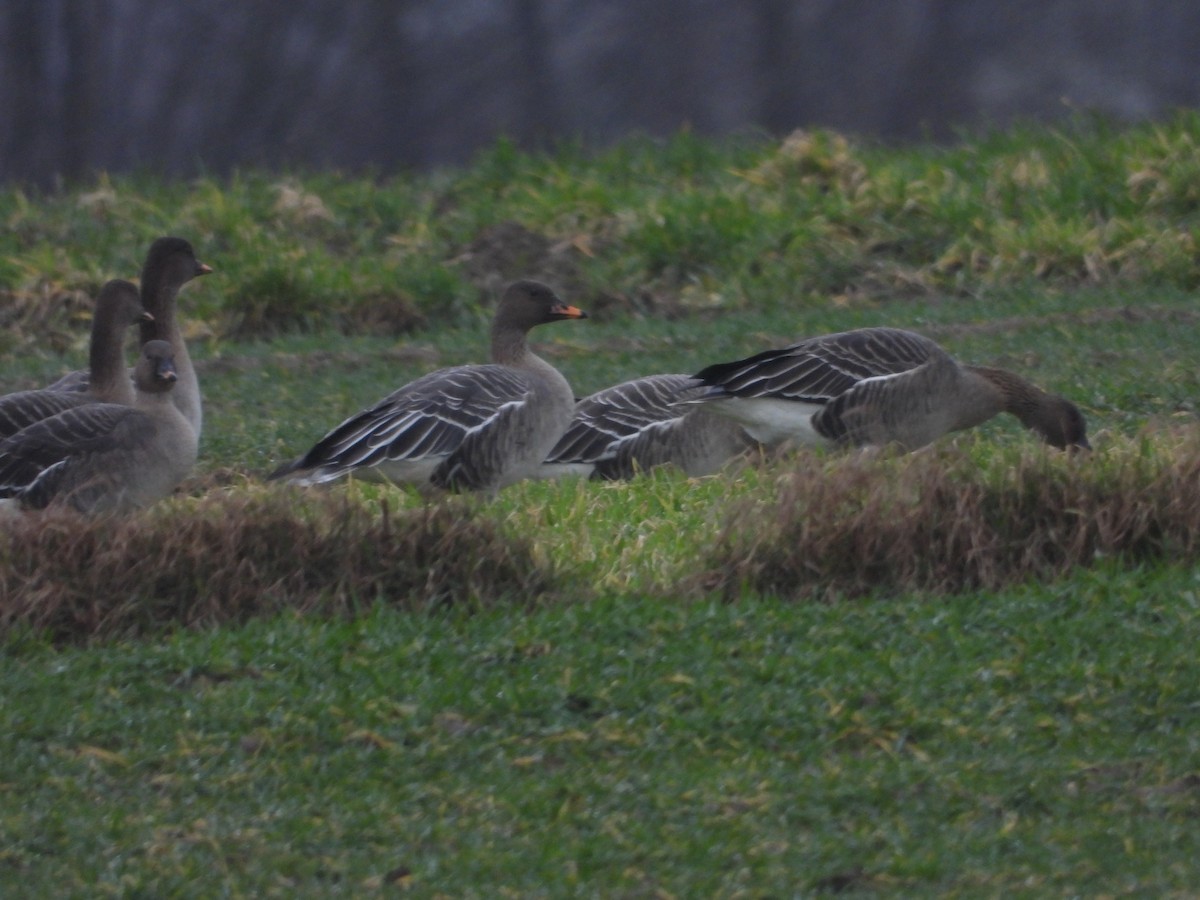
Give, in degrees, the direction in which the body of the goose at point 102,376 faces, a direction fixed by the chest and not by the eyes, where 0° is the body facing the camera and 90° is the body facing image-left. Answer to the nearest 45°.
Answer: approximately 270°

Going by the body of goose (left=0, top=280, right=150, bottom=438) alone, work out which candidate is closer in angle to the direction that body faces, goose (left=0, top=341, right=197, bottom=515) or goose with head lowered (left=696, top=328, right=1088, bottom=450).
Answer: the goose with head lowered

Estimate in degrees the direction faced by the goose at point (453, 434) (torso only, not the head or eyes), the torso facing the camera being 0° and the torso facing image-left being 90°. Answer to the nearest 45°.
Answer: approximately 270°

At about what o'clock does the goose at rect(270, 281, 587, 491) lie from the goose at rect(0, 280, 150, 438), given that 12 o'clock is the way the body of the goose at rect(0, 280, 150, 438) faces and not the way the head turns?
the goose at rect(270, 281, 587, 491) is roughly at 1 o'clock from the goose at rect(0, 280, 150, 438).

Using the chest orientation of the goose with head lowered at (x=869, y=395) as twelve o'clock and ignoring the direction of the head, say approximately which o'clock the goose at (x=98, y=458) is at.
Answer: The goose is roughly at 5 o'clock from the goose with head lowered.

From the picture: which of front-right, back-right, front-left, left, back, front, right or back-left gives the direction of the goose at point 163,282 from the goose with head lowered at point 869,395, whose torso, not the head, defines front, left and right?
back

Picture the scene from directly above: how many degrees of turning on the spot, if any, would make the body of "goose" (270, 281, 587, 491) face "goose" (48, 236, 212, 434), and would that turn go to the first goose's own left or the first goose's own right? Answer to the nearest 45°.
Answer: approximately 135° to the first goose's own left

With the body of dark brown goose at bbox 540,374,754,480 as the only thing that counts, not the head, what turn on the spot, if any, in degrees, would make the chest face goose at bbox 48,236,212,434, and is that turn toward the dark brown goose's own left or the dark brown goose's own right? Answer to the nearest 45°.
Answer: approximately 180°

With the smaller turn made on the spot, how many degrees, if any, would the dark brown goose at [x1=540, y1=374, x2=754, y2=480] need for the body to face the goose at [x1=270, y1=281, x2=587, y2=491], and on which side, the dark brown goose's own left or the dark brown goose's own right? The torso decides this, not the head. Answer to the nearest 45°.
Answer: approximately 135° to the dark brown goose's own right

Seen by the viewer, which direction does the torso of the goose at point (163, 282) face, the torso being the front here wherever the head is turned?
to the viewer's right

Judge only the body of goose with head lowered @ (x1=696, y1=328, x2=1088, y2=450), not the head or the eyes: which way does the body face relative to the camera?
to the viewer's right

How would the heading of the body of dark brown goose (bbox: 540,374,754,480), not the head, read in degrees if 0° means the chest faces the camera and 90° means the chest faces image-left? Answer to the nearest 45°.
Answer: approximately 270°
